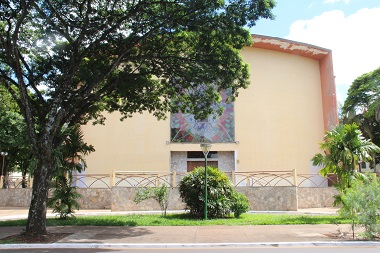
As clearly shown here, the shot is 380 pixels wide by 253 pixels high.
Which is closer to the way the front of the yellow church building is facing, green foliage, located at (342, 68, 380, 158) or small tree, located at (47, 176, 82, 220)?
the small tree

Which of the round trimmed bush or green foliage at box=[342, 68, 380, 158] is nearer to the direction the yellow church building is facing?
the round trimmed bush

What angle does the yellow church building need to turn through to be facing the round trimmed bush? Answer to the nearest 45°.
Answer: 0° — it already faces it

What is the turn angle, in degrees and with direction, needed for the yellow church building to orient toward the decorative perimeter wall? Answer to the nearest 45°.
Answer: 0° — it already faces it

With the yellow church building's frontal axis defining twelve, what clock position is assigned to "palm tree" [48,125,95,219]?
The palm tree is roughly at 1 o'clock from the yellow church building.

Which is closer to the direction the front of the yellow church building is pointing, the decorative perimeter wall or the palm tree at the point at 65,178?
the decorative perimeter wall

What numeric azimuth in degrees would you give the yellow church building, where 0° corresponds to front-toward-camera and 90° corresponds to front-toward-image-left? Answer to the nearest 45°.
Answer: approximately 0°

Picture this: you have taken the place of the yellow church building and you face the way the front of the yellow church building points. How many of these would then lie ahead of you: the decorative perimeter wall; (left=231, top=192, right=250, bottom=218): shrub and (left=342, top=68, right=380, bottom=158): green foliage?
2
